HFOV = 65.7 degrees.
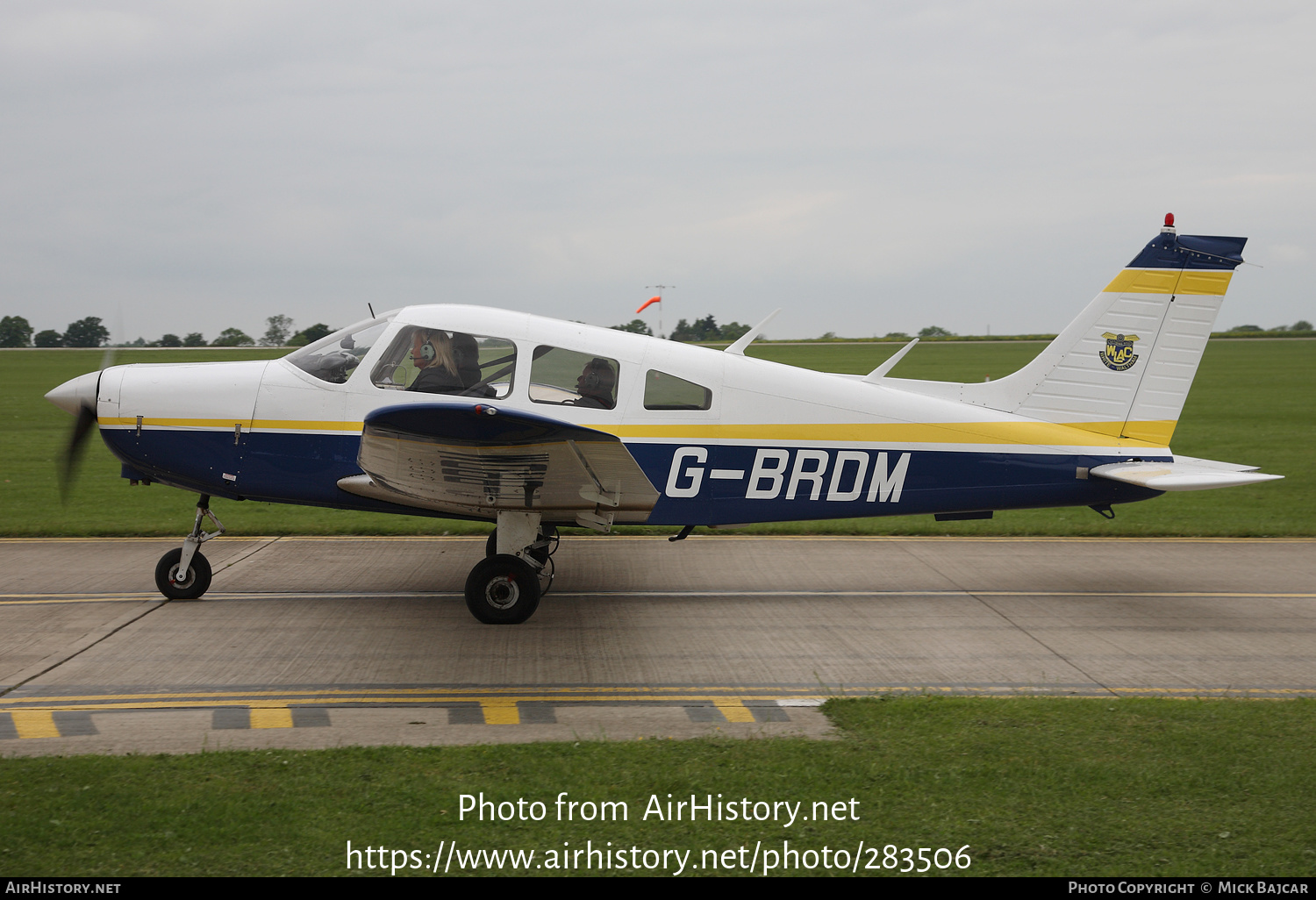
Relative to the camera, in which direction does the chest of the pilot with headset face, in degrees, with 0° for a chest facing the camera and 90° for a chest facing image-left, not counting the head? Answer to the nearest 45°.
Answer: approximately 90°

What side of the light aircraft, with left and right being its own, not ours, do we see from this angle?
left

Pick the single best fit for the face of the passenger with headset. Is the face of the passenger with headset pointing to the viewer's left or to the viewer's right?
to the viewer's left

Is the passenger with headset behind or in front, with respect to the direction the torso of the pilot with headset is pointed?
behind
